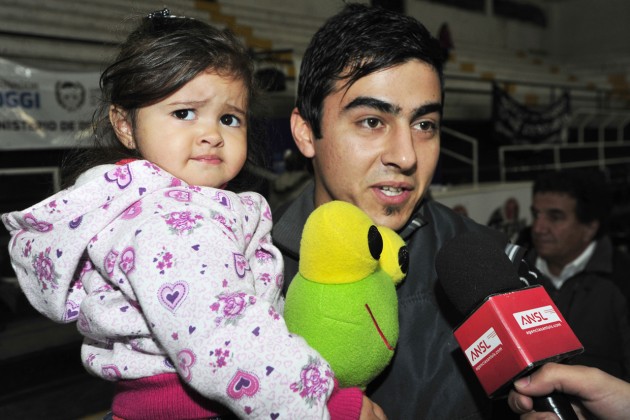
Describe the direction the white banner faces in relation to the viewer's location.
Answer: facing the viewer

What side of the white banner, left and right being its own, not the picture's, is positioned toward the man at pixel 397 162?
front

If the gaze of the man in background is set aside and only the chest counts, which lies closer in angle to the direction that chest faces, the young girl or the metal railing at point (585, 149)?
the young girl

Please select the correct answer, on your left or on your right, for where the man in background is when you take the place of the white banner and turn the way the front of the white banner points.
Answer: on your left

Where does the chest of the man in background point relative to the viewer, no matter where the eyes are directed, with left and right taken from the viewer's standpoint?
facing the viewer and to the left of the viewer

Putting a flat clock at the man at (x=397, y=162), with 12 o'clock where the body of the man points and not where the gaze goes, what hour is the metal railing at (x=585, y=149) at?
The metal railing is roughly at 8 o'clock from the man.

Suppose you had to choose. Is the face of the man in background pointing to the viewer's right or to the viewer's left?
to the viewer's left
